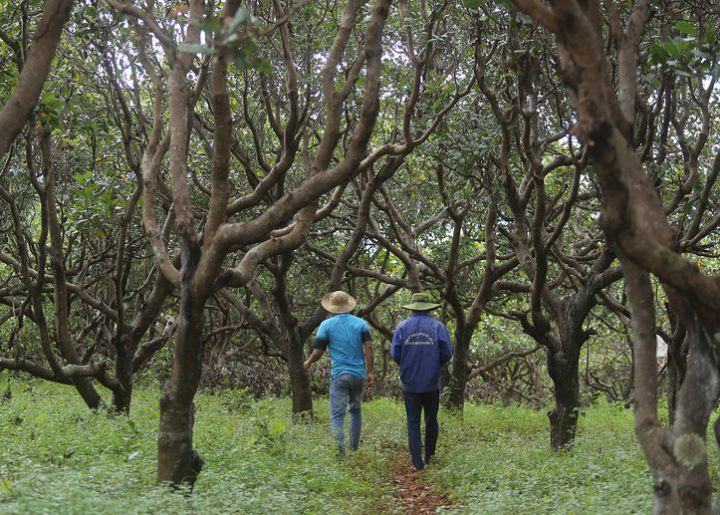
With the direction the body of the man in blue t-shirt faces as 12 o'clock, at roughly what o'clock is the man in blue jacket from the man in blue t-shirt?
The man in blue jacket is roughly at 4 o'clock from the man in blue t-shirt.

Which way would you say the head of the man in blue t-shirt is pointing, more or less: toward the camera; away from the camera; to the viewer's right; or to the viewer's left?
away from the camera

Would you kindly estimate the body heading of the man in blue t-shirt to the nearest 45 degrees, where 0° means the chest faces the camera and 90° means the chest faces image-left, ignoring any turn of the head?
approximately 180°

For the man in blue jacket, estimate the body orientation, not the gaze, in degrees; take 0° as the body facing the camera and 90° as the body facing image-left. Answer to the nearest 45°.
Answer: approximately 180°

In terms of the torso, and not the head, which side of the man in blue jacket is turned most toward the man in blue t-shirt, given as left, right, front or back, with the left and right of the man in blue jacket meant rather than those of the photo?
left

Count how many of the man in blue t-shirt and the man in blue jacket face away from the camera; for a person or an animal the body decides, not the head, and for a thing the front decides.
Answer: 2

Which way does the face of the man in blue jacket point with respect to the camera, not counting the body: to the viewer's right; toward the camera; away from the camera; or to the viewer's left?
away from the camera
